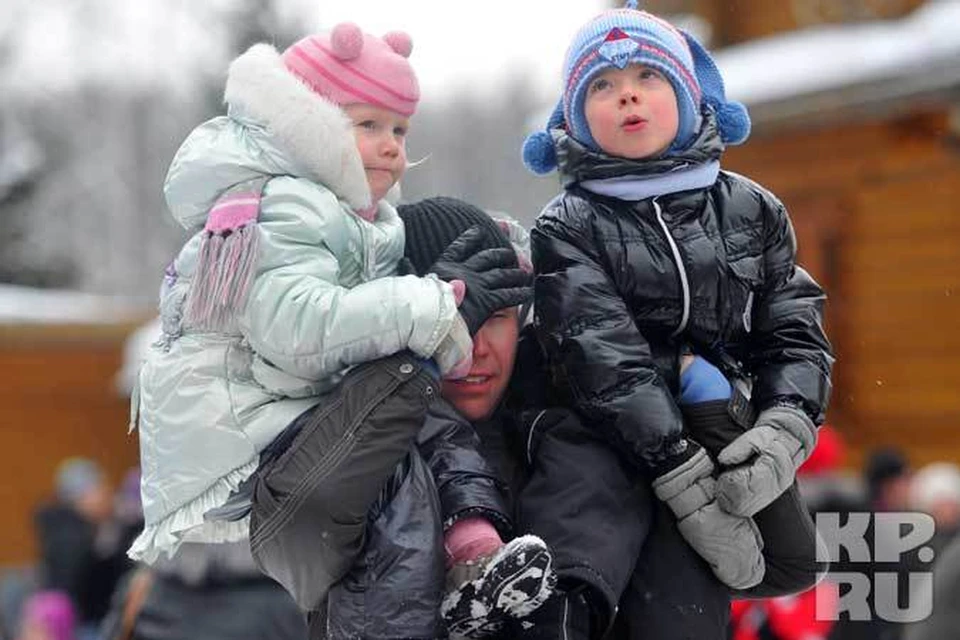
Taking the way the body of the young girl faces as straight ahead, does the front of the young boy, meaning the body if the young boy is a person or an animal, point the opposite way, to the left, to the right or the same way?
to the right

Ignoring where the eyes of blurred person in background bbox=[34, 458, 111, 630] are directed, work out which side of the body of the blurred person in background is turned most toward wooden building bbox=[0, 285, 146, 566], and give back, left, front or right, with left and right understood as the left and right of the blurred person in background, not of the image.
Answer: left

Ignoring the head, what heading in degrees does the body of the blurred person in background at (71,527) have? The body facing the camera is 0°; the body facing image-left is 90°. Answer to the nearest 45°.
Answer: approximately 270°

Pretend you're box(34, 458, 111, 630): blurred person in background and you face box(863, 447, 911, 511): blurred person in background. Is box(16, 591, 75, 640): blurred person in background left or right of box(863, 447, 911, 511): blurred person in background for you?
right

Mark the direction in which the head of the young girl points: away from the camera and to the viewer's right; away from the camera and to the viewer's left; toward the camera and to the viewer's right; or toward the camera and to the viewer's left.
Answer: toward the camera and to the viewer's right

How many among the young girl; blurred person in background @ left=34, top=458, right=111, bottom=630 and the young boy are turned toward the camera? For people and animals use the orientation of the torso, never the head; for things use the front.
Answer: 1

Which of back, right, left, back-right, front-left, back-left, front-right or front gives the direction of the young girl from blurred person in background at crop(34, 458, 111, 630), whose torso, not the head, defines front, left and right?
right

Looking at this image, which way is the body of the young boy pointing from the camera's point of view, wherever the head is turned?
toward the camera

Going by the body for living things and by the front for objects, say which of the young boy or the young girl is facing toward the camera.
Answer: the young boy

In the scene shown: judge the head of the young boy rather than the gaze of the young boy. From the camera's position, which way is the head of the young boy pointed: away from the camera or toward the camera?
toward the camera
